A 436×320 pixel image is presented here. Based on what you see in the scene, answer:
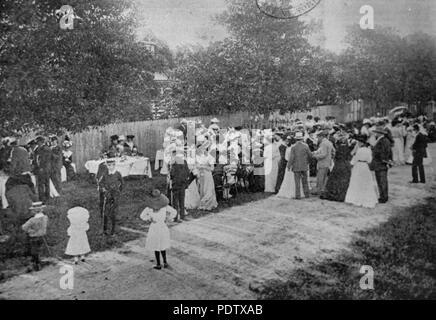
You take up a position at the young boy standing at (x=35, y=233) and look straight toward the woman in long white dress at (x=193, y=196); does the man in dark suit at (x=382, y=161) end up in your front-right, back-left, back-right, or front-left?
front-right

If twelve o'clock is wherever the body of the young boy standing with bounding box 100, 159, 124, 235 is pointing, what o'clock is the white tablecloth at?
The white tablecloth is roughly at 6 o'clock from the young boy standing.

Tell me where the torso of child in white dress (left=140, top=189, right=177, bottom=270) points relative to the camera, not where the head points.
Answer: away from the camera

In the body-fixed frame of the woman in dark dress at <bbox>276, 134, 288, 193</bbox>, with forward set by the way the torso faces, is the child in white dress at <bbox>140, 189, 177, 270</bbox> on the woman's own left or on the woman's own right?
on the woman's own left

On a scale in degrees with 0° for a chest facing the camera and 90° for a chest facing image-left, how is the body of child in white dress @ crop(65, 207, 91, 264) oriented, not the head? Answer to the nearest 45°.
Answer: approximately 180°

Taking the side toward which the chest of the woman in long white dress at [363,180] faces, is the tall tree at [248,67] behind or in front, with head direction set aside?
in front

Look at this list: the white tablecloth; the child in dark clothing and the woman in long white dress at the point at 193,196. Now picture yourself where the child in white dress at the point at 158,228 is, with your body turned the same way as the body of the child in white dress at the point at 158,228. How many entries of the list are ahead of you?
3

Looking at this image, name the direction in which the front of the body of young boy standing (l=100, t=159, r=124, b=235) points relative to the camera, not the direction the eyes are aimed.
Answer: toward the camera

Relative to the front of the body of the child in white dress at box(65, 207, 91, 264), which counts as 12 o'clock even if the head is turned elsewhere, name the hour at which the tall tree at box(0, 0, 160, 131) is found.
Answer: The tall tree is roughly at 12 o'clock from the child in white dress.

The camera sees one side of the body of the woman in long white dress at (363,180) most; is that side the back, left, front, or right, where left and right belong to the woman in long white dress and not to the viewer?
back
